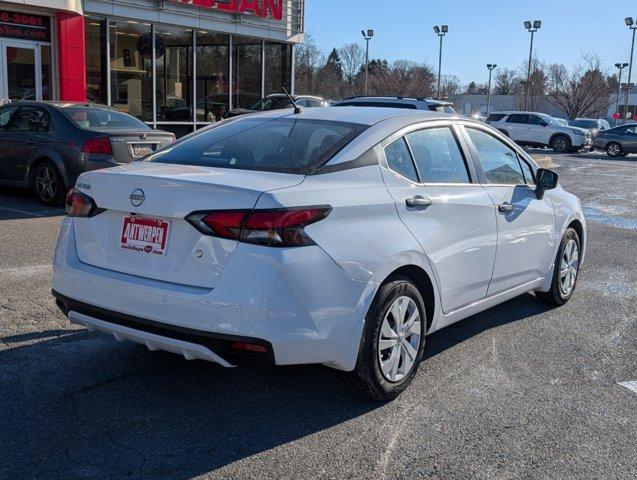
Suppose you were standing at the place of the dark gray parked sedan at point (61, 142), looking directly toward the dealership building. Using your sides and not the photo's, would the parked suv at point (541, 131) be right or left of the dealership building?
right

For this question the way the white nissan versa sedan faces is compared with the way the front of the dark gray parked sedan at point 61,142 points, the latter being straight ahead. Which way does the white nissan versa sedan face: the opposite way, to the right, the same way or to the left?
to the right

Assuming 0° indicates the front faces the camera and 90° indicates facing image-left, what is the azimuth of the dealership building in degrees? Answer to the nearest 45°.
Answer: approximately 315°

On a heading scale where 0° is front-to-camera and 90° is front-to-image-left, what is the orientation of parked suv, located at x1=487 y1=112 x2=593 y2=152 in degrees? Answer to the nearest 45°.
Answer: approximately 315°

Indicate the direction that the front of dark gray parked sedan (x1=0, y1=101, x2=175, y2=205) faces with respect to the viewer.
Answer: facing away from the viewer and to the left of the viewer

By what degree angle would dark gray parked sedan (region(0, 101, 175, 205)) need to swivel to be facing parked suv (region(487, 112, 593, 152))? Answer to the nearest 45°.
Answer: approximately 90° to its right
